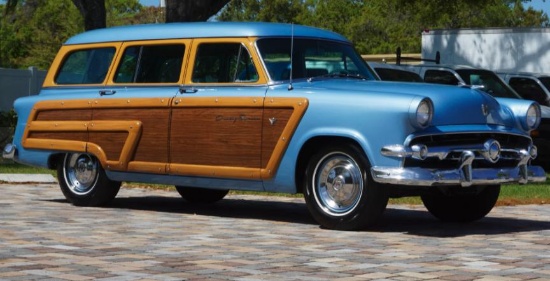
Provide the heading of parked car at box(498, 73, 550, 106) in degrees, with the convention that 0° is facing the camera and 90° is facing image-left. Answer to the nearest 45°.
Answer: approximately 315°

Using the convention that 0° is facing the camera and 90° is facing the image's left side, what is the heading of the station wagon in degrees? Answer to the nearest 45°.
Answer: approximately 315°

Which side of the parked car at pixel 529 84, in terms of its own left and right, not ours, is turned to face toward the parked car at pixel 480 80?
right

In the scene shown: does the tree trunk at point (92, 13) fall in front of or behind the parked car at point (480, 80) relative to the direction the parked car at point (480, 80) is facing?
behind

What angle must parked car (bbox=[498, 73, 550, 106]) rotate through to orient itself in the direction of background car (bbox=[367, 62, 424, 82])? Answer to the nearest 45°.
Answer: approximately 90° to its right

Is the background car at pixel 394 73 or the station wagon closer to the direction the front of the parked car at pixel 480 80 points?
the station wagon

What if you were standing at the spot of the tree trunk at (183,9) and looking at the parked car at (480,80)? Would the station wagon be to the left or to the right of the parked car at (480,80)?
right

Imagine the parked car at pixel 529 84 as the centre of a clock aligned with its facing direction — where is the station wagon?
The station wagon is roughly at 2 o'clock from the parked car.

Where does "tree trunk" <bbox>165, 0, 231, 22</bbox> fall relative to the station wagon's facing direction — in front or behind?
behind
